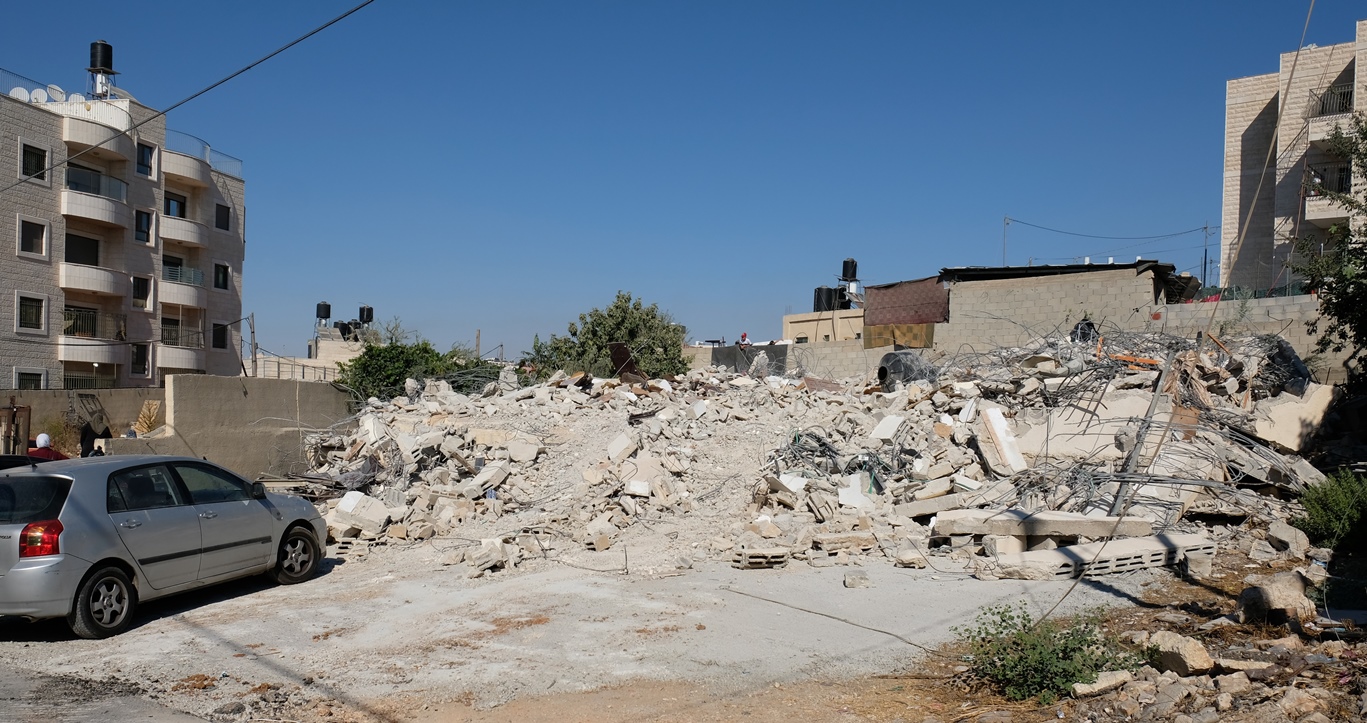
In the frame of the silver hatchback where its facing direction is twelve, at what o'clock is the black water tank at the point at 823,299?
The black water tank is roughly at 12 o'clock from the silver hatchback.

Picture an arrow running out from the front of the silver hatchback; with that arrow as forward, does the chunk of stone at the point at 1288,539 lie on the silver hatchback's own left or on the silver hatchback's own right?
on the silver hatchback's own right

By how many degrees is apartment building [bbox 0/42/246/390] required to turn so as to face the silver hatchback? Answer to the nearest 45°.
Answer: approximately 45° to its right

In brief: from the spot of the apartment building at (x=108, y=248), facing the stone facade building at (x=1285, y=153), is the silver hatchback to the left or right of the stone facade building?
right

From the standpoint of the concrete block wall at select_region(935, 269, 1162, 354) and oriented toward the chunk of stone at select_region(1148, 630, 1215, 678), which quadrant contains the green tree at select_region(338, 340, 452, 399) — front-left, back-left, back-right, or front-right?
front-right

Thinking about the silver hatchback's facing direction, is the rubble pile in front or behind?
in front

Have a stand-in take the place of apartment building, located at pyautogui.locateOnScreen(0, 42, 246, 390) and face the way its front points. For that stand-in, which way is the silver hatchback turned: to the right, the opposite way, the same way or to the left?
to the left

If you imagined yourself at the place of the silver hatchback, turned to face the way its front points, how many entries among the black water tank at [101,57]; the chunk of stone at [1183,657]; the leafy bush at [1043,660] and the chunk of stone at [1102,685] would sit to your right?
3

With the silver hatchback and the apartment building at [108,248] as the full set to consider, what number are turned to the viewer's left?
0

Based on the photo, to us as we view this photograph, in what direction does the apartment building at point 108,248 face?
facing the viewer and to the right of the viewer

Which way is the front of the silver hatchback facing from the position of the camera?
facing away from the viewer and to the right of the viewer

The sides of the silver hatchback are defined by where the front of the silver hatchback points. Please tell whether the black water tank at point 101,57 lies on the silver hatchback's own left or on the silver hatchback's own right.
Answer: on the silver hatchback's own left

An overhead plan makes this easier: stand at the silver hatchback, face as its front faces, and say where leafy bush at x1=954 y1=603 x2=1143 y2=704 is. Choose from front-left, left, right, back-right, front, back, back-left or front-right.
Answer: right
